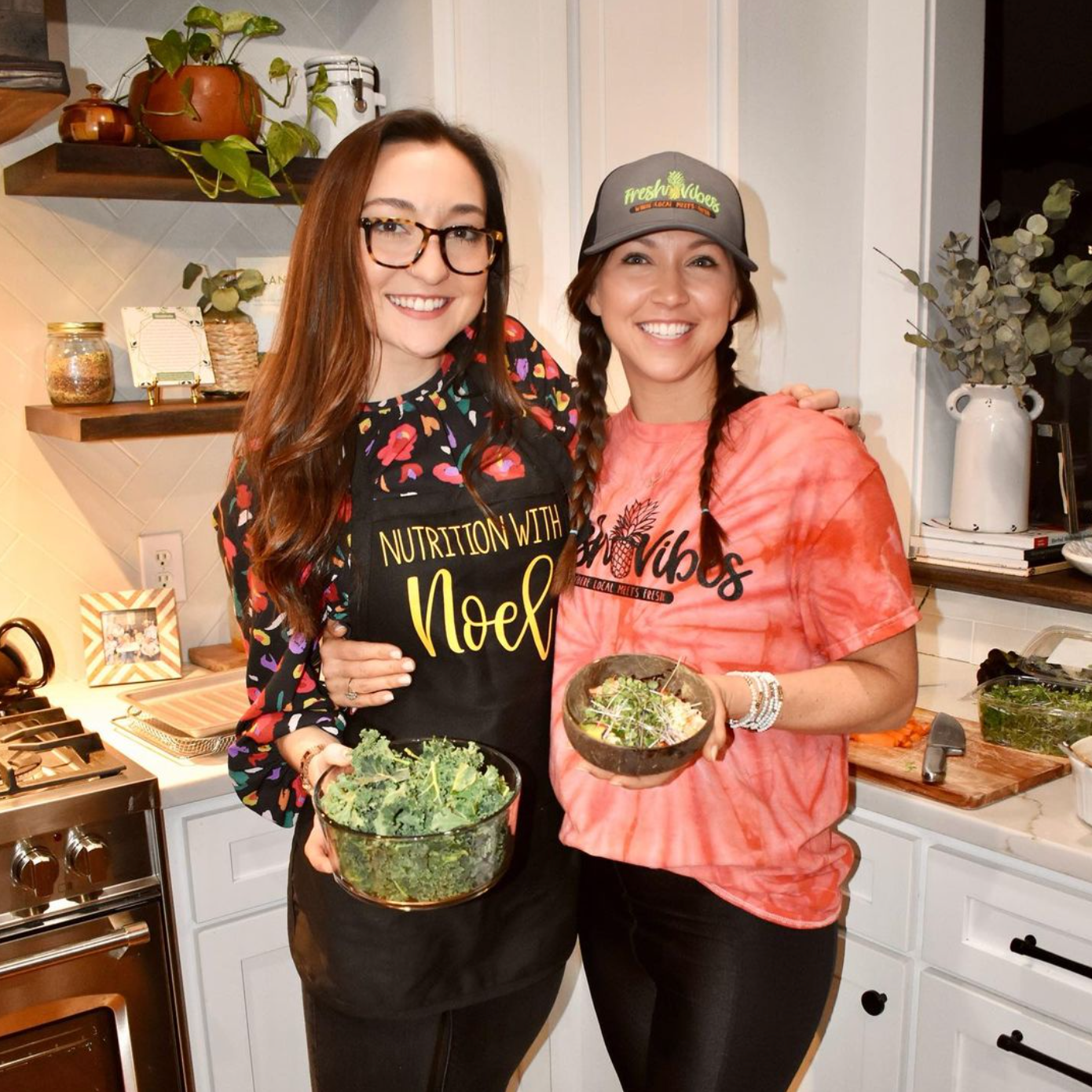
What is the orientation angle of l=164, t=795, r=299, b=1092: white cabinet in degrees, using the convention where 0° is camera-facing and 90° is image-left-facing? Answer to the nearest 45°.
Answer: approximately 315°
